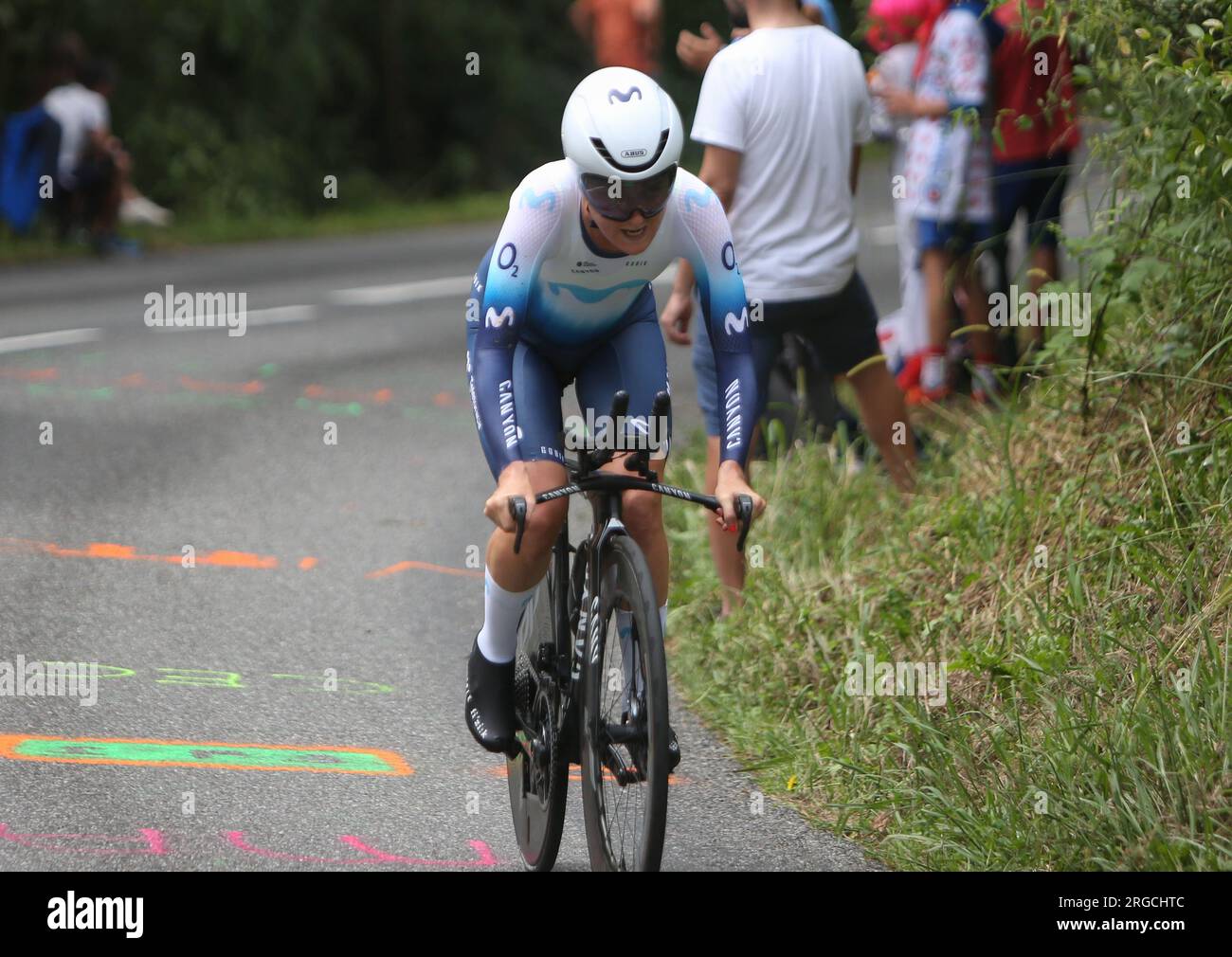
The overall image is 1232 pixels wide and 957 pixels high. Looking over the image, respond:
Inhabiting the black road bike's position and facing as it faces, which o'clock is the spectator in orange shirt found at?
The spectator in orange shirt is roughly at 6 o'clock from the black road bike.

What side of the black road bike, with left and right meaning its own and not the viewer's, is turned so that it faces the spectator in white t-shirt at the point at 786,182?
back

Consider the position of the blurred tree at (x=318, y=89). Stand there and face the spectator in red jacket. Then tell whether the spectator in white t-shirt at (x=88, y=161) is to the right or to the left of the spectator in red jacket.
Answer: right

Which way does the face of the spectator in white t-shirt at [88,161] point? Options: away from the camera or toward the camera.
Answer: away from the camera

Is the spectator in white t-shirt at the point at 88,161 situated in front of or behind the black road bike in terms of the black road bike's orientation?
behind

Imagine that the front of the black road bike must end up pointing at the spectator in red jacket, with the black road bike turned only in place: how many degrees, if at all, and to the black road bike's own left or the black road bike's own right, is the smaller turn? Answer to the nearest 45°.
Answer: approximately 135° to the black road bike's own left

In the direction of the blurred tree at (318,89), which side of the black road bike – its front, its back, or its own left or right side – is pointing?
back

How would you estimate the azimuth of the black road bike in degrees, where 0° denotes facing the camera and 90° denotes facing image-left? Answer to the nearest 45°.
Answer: approximately 0°

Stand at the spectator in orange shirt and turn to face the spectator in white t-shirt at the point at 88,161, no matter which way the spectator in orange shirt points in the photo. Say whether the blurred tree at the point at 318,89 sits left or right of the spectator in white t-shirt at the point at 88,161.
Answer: right

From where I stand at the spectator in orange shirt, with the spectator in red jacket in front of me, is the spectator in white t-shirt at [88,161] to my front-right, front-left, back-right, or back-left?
back-right
